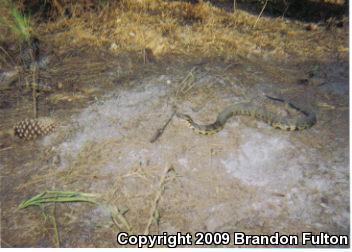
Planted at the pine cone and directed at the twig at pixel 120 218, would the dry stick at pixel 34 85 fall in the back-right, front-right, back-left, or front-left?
back-left

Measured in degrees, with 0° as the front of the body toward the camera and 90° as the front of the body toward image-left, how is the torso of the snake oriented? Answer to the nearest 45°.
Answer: approximately 90°

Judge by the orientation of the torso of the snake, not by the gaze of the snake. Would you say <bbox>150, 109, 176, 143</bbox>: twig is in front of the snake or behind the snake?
in front

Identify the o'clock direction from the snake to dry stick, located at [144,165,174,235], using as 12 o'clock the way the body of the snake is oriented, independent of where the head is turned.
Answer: The dry stick is roughly at 10 o'clock from the snake.

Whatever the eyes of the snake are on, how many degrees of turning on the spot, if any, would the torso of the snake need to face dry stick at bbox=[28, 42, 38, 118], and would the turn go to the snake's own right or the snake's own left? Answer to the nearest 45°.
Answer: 0° — it already faces it

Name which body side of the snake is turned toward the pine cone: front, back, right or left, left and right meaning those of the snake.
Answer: front

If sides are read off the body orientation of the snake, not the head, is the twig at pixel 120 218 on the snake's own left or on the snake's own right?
on the snake's own left
